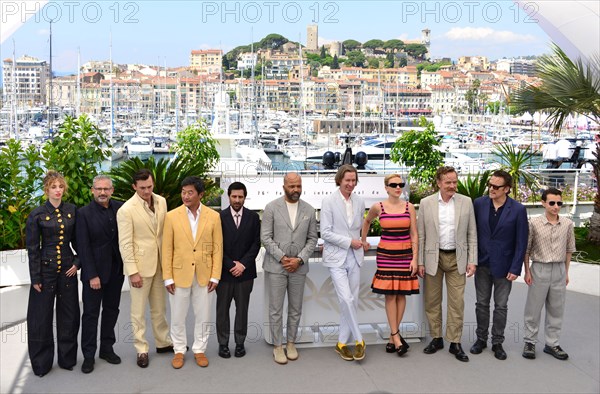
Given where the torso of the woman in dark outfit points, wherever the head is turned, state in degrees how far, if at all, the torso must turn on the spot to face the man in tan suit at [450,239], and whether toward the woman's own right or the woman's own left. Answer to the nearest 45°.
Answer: approximately 90° to the woman's own left

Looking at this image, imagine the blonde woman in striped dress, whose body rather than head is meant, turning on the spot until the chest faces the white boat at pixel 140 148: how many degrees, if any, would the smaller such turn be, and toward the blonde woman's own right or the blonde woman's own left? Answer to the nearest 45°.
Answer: approximately 135° to the blonde woman's own right

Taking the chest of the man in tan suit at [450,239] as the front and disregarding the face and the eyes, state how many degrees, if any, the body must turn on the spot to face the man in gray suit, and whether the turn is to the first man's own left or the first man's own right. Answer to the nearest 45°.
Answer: approximately 90° to the first man's own right

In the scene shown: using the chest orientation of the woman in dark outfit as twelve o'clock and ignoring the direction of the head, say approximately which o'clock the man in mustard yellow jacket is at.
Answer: The man in mustard yellow jacket is roughly at 9 o'clock from the woman in dark outfit.

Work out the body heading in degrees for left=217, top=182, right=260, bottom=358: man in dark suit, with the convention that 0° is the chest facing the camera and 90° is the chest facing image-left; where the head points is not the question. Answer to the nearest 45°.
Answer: approximately 0°

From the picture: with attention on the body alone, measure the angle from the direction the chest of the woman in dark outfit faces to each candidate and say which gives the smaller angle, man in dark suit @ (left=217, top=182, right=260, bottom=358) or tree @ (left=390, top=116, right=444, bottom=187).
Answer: the man in dark suit

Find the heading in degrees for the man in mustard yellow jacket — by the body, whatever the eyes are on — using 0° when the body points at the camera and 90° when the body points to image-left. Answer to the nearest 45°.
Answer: approximately 0°
